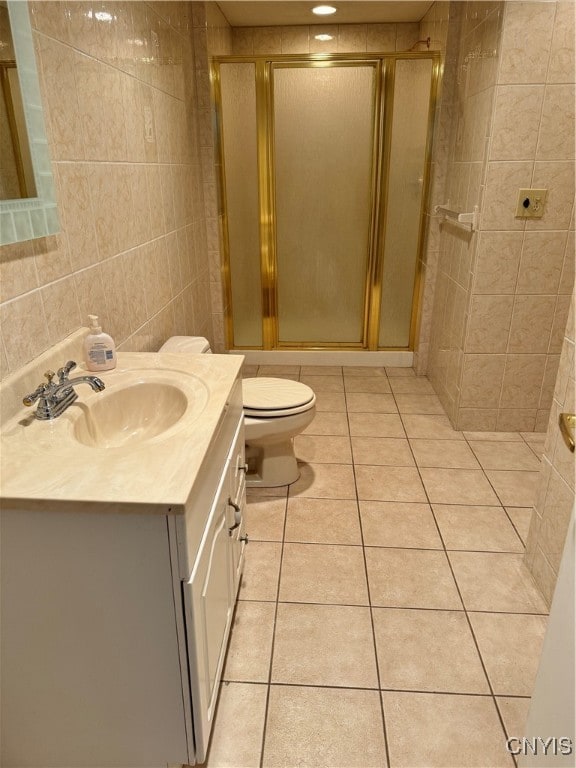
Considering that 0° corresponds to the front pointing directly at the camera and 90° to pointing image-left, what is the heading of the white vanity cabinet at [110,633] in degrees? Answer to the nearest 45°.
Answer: approximately 270°

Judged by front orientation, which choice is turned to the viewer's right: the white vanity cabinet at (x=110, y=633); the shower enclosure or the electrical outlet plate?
the white vanity cabinet

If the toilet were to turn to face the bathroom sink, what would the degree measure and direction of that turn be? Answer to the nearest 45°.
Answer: approximately 90° to its right

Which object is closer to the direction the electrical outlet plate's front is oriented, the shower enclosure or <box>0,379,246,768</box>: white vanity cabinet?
the white vanity cabinet

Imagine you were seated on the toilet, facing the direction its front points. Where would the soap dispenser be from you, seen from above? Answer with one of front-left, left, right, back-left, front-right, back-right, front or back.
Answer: back-right

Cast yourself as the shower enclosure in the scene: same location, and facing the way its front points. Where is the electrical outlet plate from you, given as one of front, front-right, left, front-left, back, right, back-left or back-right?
front-left

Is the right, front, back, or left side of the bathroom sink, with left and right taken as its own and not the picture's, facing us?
right

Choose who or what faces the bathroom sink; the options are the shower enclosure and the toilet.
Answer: the shower enclosure

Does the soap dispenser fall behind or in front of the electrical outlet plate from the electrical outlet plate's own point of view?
in front

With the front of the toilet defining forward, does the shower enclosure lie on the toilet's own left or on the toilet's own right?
on the toilet's own left
